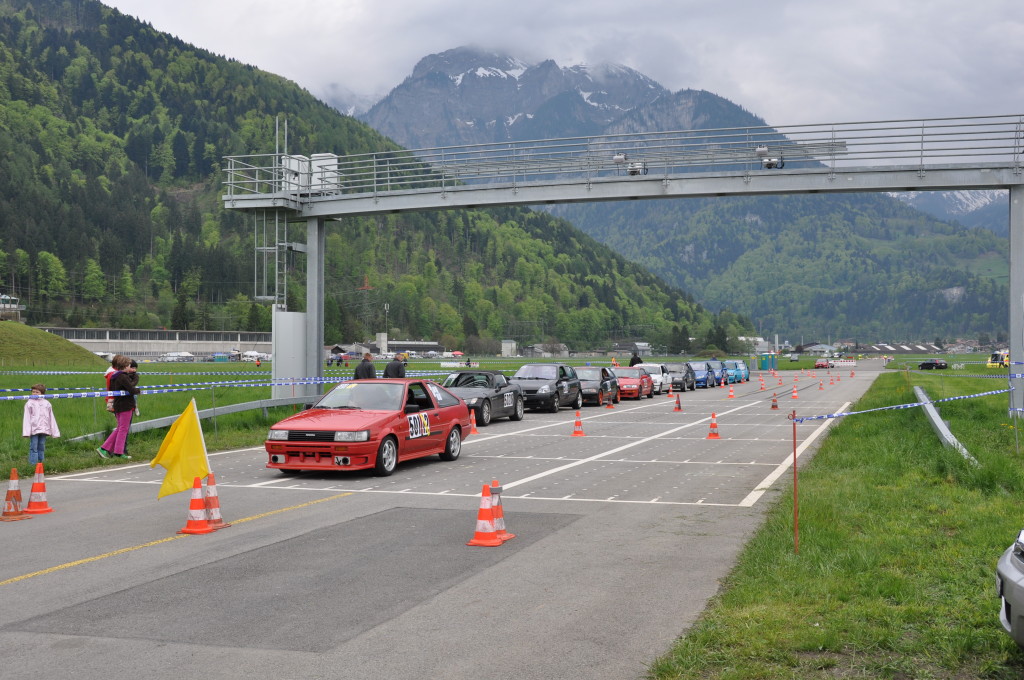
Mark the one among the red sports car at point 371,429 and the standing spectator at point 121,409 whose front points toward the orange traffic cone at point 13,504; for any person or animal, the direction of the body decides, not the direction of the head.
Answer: the red sports car

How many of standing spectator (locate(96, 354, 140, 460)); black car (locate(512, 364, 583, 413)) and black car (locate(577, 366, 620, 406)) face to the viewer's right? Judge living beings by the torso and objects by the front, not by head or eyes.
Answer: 1

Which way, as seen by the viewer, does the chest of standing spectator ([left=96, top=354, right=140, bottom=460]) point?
to the viewer's right

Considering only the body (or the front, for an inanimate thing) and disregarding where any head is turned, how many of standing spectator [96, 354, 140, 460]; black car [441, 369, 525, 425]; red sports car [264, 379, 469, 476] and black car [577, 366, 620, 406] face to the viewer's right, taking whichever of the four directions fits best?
1

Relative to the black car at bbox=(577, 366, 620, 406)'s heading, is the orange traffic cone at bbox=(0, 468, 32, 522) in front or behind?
in front

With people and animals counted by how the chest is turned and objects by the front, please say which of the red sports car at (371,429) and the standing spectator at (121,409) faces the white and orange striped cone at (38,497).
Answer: the red sports car

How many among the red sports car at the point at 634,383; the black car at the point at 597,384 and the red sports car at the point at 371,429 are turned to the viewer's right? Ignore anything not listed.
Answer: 0

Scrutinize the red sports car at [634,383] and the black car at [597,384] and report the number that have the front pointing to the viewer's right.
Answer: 0

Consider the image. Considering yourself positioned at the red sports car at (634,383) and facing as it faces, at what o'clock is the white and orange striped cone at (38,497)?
The white and orange striped cone is roughly at 11 o'clock from the red sports car.

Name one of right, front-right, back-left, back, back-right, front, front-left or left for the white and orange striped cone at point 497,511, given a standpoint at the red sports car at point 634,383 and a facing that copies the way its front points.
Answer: front-left

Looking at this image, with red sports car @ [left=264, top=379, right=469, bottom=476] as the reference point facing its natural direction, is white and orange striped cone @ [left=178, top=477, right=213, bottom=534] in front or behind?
in front

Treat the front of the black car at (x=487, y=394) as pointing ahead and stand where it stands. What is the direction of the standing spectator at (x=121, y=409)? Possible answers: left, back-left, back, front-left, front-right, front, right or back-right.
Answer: front

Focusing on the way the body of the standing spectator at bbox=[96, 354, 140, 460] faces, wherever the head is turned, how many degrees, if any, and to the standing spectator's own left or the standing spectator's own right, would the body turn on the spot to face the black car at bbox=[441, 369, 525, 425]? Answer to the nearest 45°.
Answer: approximately 45° to the standing spectator's own left

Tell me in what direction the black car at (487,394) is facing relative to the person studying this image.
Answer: facing the viewer and to the left of the viewer
